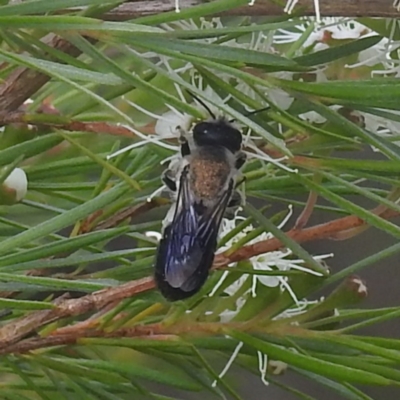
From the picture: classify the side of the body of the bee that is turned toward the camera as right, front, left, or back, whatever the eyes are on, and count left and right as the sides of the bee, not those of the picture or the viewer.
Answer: back
